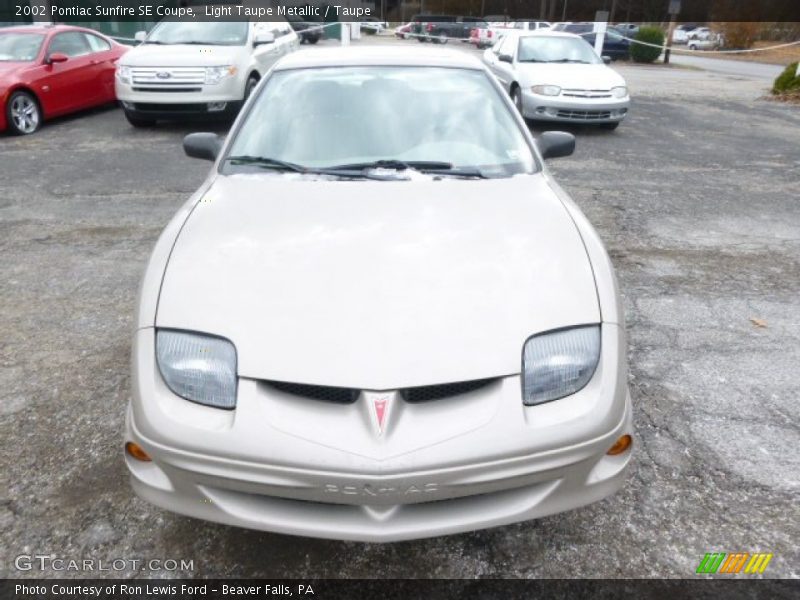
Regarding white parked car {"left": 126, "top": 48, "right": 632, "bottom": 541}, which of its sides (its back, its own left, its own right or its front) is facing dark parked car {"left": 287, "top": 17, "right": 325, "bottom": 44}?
back

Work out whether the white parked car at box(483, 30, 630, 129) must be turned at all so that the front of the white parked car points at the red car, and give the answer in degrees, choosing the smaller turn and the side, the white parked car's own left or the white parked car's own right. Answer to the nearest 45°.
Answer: approximately 135° to the white parked car's own right

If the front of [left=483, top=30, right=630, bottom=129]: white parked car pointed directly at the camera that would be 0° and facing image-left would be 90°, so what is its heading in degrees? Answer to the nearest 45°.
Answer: approximately 315°

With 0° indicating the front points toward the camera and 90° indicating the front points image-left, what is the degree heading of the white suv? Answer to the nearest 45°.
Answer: approximately 45°

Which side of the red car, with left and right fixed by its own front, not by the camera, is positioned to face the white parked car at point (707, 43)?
back

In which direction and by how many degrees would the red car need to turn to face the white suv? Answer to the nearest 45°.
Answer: approximately 90° to its left

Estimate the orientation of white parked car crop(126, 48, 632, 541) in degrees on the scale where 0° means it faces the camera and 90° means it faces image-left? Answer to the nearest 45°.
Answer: approximately 0°

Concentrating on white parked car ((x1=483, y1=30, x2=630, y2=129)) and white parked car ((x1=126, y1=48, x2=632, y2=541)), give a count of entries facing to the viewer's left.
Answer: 0

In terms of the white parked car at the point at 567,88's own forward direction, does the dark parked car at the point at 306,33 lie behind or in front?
behind

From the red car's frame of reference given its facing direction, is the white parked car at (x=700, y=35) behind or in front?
behind

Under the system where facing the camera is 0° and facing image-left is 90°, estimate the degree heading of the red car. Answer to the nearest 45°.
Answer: approximately 45°

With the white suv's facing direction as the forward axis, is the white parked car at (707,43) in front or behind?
behind
